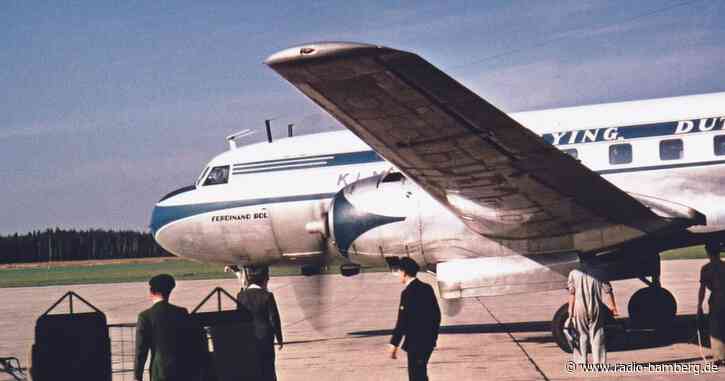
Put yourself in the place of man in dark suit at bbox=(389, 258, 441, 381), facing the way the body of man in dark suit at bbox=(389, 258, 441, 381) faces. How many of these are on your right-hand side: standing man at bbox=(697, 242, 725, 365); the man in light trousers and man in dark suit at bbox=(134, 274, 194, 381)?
2

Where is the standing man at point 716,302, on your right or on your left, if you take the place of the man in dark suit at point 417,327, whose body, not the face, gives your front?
on your right

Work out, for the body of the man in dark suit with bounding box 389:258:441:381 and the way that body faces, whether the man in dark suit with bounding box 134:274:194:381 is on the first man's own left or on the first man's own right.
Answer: on the first man's own left

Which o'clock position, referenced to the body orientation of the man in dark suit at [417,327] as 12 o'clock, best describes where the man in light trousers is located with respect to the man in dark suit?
The man in light trousers is roughly at 3 o'clock from the man in dark suit.

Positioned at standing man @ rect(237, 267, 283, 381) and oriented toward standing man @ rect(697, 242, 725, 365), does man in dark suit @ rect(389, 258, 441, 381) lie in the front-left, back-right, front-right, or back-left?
front-right

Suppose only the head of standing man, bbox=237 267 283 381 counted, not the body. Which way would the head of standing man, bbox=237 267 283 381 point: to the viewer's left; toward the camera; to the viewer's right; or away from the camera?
away from the camera

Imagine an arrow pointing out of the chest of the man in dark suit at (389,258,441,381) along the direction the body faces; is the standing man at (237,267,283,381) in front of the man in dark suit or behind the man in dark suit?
in front
